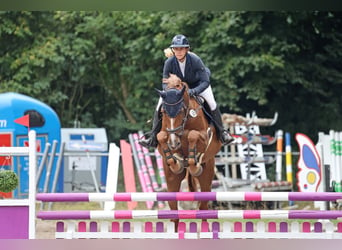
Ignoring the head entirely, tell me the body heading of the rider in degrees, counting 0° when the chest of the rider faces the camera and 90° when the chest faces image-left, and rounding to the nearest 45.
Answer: approximately 0°

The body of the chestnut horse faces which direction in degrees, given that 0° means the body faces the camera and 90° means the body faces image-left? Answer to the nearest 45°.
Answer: approximately 0°

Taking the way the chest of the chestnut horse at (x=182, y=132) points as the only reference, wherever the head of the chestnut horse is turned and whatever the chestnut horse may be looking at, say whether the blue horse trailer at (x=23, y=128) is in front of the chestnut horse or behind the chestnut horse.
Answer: behind
